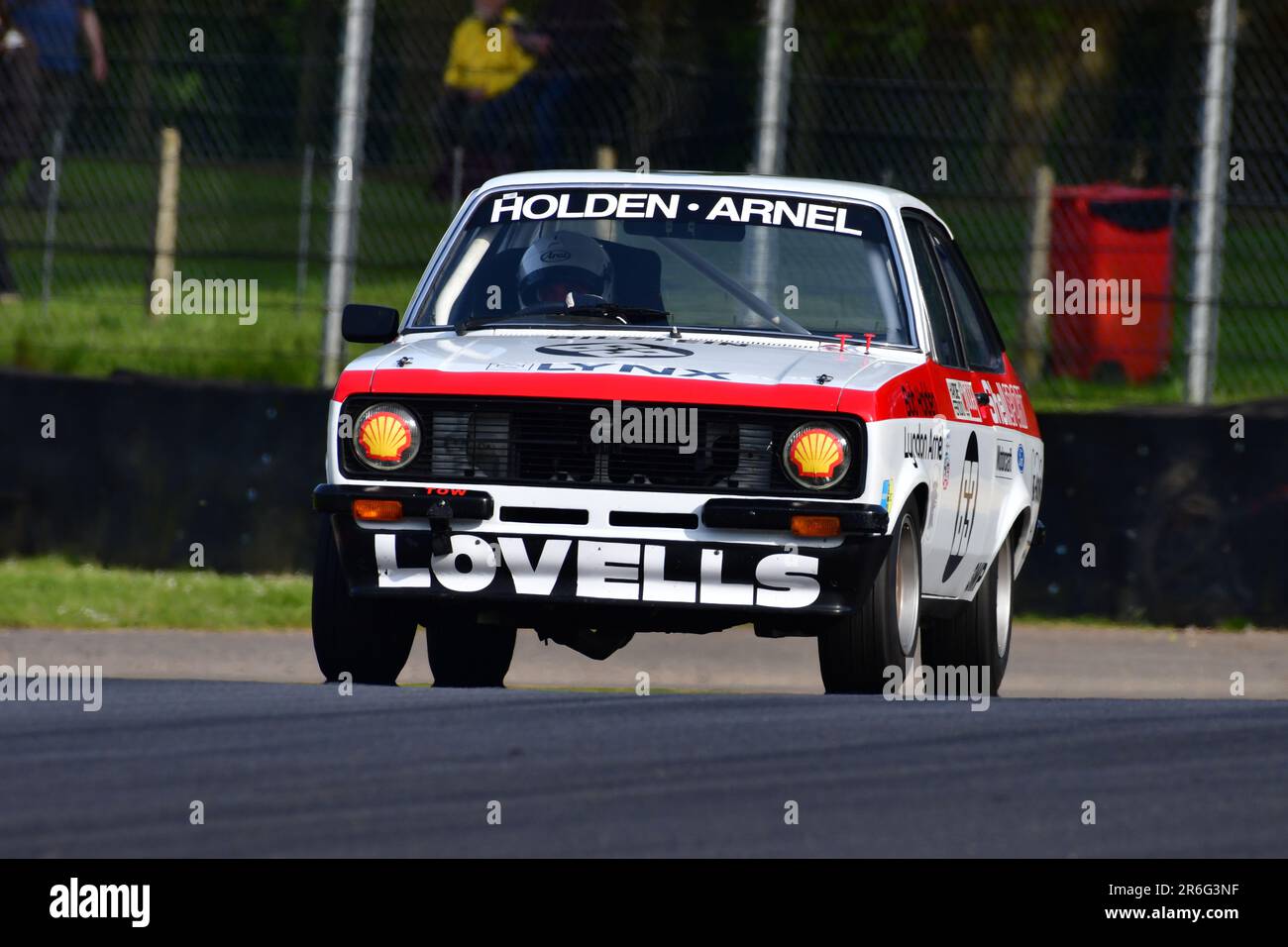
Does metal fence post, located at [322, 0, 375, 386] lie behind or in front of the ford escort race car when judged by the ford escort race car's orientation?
behind

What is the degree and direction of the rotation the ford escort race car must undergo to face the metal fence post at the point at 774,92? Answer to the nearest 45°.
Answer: approximately 180°

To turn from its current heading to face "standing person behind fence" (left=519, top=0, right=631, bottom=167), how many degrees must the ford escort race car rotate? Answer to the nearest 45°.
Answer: approximately 180°

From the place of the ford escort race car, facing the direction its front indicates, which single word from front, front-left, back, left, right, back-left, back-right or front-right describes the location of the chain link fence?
back

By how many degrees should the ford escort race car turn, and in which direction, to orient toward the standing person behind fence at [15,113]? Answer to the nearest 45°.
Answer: approximately 135° to its right

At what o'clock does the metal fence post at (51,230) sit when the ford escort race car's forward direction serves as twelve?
The metal fence post is roughly at 5 o'clock from the ford escort race car.

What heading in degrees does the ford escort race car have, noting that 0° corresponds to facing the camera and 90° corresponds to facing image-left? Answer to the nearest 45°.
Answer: approximately 0°

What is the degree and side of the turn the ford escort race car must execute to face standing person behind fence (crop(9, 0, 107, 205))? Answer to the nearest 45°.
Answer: approximately 135° to its right

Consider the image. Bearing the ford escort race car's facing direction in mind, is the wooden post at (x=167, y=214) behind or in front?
behind

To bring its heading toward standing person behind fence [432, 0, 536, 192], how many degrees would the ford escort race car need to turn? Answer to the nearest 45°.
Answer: approximately 180°
